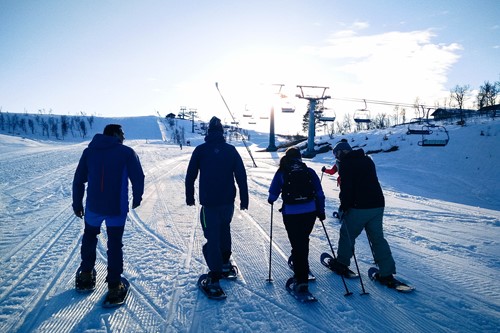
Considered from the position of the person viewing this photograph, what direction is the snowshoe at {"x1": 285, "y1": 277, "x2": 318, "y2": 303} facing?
facing away from the viewer and to the left of the viewer

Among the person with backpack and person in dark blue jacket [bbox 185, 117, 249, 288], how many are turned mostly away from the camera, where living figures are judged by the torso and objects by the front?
2

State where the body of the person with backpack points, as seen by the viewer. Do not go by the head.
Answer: away from the camera

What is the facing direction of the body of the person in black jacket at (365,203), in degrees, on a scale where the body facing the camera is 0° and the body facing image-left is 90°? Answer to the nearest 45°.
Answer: approximately 135°

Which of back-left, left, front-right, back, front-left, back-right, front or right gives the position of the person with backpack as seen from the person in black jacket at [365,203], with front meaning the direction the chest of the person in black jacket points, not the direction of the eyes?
left

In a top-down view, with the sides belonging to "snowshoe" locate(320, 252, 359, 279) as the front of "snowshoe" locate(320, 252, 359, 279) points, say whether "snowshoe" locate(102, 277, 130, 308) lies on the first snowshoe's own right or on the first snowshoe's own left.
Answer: on the first snowshoe's own left

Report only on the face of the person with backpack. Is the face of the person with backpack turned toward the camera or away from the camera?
away from the camera

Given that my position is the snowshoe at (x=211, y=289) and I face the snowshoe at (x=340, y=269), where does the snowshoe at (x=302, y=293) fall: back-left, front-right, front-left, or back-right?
front-right

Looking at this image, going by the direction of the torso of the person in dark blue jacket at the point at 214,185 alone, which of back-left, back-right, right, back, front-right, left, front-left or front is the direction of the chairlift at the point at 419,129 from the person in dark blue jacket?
front-right

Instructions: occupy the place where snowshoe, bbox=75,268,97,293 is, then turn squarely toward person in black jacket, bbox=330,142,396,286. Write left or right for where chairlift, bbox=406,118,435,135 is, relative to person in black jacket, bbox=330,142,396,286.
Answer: left

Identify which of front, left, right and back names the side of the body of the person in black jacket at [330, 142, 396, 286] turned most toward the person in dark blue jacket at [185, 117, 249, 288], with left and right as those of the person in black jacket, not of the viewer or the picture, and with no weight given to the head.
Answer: left

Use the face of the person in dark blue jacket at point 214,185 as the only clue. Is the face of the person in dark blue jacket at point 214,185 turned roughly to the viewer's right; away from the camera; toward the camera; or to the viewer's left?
away from the camera

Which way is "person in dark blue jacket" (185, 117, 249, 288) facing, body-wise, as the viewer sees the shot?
away from the camera

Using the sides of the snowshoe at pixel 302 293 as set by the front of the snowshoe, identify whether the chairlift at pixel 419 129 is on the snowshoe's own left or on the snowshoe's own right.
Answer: on the snowshoe's own right

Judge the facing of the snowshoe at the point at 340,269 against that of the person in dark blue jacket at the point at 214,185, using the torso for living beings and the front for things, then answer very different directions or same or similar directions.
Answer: same or similar directions

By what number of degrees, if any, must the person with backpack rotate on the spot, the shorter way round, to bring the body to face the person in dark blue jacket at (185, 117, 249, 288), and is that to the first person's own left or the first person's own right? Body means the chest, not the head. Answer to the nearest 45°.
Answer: approximately 90° to the first person's own left

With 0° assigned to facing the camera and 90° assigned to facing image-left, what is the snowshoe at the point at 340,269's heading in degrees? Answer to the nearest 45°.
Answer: approximately 135°

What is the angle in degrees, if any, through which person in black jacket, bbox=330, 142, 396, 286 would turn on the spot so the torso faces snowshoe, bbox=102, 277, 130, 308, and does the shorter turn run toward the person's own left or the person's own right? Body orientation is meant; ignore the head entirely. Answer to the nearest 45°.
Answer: approximately 90° to the person's own left

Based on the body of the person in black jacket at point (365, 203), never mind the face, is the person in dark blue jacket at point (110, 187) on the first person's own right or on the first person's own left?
on the first person's own left
